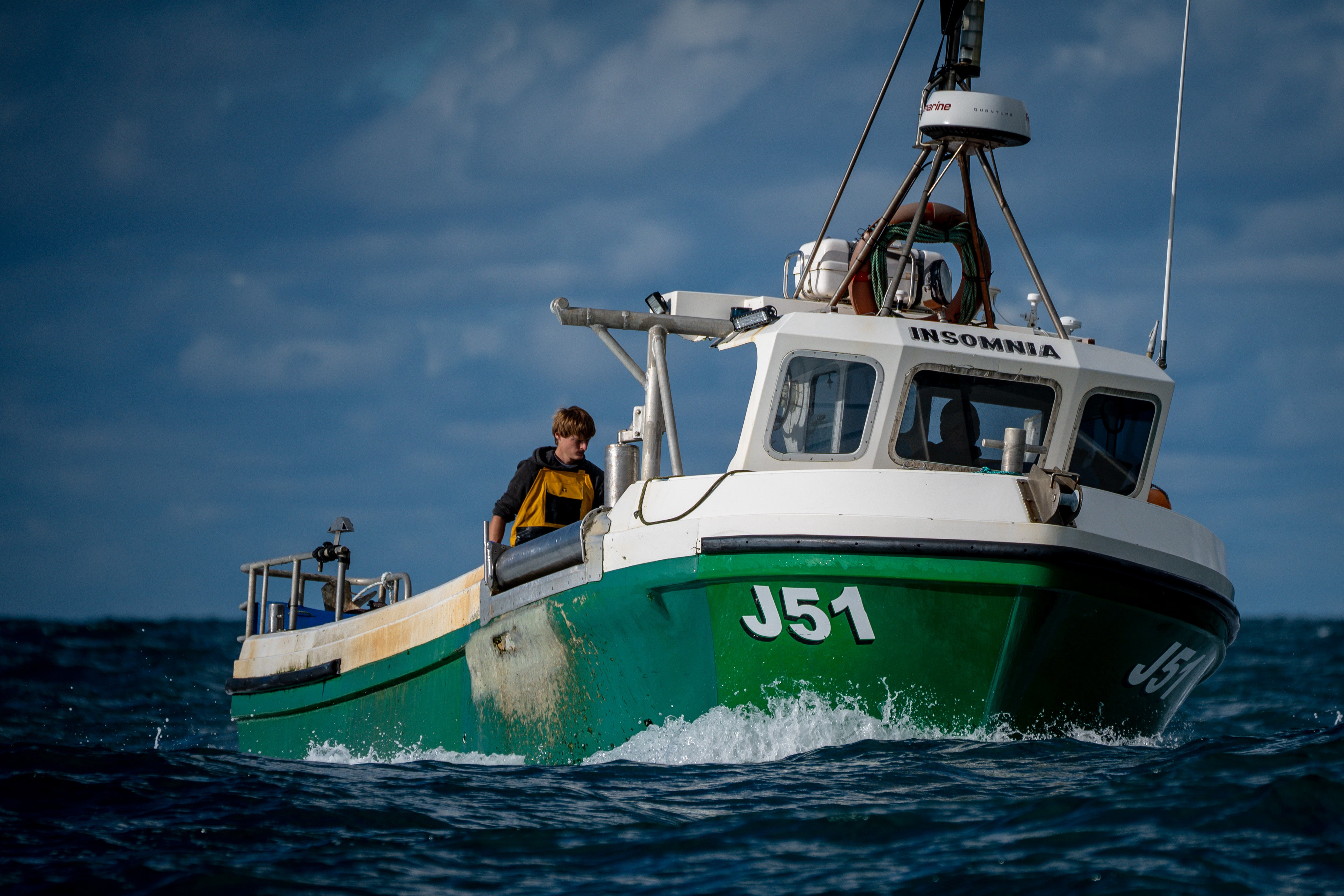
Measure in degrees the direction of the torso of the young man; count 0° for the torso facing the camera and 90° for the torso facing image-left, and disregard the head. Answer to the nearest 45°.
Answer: approximately 315°

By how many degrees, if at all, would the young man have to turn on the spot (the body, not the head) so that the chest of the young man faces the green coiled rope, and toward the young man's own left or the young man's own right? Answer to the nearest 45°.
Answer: approximately 45° to the young man's own left

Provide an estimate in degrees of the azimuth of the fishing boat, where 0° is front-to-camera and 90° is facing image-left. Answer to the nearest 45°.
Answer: approximately 315°
